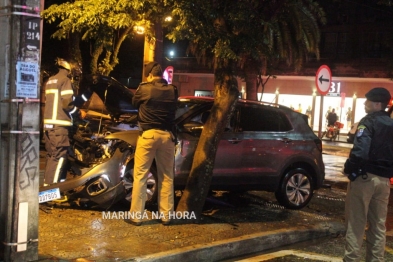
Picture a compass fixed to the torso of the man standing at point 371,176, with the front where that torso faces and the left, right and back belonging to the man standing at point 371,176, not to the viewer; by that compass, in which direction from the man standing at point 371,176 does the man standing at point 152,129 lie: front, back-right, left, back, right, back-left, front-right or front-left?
front-left

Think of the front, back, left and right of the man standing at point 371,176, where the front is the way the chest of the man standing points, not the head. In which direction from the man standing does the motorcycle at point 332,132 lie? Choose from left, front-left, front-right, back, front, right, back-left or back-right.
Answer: front-right

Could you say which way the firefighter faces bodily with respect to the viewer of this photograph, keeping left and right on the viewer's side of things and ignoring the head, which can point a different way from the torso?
facing away from the viewer and to the right of the viewer

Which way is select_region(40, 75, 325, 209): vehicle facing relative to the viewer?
to the viewer's left

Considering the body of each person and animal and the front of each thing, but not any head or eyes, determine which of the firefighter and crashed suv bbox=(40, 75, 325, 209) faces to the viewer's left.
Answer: the crashed suv

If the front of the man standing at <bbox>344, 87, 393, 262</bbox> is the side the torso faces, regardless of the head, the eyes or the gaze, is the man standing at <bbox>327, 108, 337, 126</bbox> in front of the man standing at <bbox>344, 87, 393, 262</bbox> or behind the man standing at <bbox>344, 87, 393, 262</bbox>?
in front

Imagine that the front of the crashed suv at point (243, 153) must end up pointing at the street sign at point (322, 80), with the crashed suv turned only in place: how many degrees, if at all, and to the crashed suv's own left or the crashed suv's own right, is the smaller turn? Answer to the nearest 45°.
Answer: approximately 135° to the crashed suv's own right

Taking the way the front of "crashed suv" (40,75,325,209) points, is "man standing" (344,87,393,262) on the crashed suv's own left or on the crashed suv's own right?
on the crashed suv's own left

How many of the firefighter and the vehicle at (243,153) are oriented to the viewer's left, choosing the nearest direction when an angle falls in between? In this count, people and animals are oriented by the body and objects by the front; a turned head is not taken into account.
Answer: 1

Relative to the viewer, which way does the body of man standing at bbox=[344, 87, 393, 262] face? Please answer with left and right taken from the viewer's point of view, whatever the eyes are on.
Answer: facing away from the viewer and to the left of the viewer

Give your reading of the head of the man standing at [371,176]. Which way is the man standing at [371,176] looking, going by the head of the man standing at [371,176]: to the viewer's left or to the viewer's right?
to the viewer's left

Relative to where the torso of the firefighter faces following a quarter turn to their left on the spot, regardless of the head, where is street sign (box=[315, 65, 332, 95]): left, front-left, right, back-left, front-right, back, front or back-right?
right

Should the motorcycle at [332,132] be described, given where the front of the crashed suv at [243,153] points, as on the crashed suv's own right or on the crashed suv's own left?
on the crashed suv's own right
